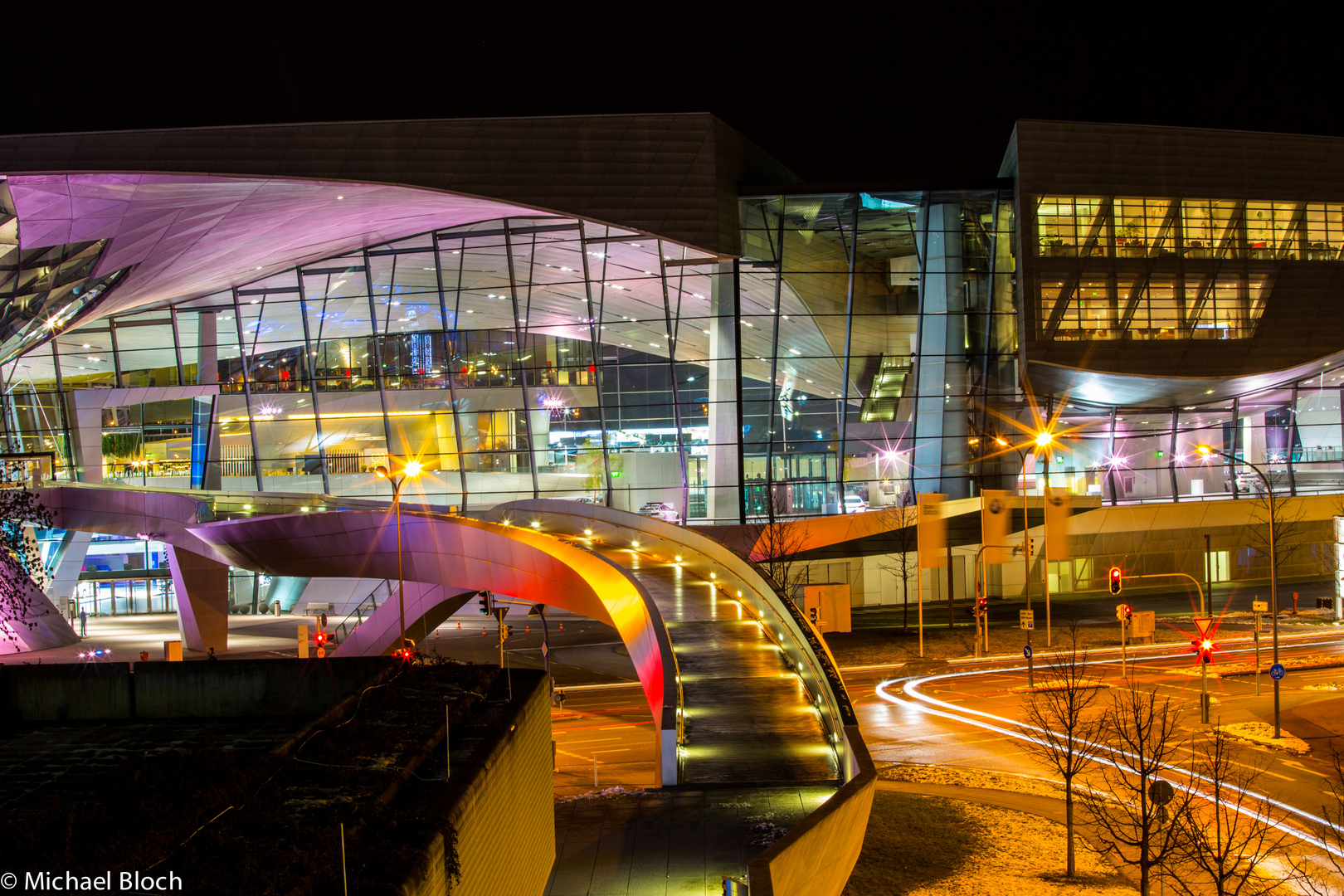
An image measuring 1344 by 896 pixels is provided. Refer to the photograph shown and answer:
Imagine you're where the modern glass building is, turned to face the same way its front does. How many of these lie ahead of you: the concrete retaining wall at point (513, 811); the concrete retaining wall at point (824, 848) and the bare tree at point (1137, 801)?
3

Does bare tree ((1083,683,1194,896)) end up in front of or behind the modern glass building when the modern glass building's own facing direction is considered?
in front

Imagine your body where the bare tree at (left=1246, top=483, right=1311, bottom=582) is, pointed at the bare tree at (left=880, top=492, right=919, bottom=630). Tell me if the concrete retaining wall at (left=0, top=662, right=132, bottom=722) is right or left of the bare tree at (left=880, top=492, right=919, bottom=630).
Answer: left

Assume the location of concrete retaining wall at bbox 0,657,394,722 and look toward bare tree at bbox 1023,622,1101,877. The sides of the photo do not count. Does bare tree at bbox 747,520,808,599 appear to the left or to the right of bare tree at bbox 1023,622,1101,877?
left

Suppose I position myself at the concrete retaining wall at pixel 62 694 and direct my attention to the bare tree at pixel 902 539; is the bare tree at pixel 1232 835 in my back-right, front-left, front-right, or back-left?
front-right

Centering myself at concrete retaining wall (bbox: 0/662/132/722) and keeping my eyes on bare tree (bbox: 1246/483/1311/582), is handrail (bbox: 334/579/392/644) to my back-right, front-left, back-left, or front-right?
front-left

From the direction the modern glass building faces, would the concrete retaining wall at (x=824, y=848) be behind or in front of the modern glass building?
in front

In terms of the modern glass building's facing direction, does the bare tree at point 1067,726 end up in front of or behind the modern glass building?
in front

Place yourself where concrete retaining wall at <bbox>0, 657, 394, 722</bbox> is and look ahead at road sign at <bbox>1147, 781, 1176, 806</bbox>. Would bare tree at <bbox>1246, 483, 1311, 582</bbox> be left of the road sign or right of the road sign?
left

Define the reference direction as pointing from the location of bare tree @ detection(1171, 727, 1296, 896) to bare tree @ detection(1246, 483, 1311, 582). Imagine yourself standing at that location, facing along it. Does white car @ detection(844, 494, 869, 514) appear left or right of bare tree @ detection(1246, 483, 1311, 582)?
left

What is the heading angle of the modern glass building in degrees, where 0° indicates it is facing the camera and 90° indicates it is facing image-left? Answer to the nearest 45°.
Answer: approximately 0°

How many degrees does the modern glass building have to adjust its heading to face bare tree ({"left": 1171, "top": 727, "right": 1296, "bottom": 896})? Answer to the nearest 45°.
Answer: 0° — it already faces it

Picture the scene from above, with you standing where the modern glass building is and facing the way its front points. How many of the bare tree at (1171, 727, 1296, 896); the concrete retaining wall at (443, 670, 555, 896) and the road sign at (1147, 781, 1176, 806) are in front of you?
3
